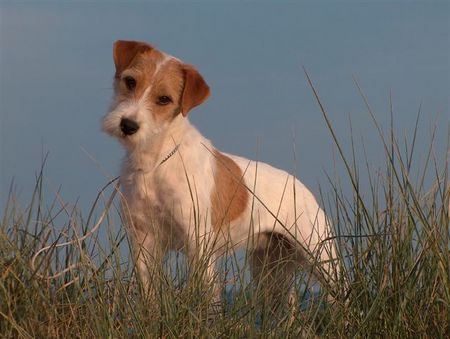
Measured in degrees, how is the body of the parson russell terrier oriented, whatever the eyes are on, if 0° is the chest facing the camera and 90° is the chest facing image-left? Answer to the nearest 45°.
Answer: approximately 45°
